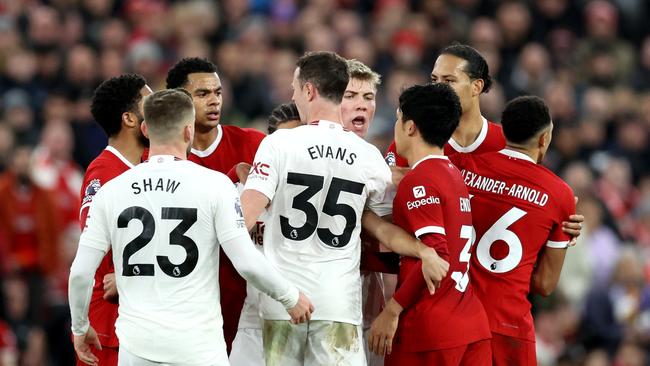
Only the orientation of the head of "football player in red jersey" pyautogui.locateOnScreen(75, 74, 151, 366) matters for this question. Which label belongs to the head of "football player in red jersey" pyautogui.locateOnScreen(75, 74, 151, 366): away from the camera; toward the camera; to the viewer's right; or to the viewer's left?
to the viewer's right

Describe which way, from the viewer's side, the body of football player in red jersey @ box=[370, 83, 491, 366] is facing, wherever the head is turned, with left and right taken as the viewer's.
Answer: facing away from the viewer and to the left of the viewer

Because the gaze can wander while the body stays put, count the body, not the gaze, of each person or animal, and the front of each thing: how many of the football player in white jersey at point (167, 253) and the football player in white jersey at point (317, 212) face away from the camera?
2

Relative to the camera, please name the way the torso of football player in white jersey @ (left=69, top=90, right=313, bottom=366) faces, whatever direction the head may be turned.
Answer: away from the camera

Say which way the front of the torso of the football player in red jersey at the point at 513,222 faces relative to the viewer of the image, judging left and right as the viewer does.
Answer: facing away from the viewer and to the right of the viewer

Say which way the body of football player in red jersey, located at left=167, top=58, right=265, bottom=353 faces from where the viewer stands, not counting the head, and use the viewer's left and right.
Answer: facing the viewer and to the right of the viewer

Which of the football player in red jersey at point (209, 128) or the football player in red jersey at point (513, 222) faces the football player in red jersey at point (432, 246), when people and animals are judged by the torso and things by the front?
the football player in red jersey at point (209, 128)

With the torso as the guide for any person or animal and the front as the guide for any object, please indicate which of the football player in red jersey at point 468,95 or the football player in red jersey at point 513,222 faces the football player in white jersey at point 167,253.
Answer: the football player in red jersey at point 468,95

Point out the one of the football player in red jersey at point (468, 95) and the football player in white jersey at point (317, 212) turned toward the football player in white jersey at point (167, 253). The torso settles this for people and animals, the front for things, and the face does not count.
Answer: the football player in red jersey

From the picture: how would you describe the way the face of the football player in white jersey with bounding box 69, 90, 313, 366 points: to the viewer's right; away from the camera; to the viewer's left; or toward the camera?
away from the camera

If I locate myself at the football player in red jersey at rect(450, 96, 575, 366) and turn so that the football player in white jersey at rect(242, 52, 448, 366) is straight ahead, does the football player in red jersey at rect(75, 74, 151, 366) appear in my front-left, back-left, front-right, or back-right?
front-right

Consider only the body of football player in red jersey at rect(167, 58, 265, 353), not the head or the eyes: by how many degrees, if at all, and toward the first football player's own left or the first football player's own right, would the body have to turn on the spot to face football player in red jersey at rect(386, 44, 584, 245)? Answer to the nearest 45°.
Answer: approximately 45° to the first football player's own left

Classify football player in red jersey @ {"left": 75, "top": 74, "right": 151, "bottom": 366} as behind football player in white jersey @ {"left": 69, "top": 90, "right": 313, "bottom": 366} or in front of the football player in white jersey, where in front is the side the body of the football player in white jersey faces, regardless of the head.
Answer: in front

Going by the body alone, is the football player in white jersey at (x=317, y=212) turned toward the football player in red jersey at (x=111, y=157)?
no

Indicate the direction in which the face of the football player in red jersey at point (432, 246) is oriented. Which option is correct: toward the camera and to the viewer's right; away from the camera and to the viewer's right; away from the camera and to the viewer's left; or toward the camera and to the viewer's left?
away from the camera and to the viewer's left
